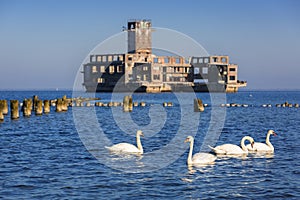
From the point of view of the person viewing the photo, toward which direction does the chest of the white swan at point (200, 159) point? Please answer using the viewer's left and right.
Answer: facing to the left of the viewer

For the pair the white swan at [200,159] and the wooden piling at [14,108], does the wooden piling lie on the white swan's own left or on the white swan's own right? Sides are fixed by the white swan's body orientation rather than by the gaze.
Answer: on the white swan's own right
